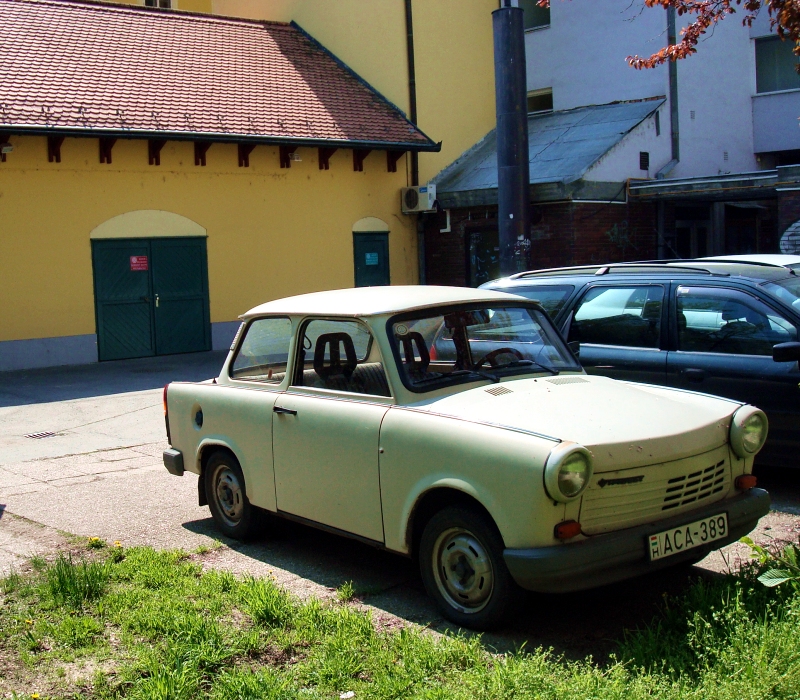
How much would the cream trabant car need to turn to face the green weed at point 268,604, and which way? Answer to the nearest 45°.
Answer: approximately 135° to its right

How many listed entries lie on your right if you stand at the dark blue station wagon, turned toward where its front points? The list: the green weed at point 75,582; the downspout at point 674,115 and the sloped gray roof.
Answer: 1

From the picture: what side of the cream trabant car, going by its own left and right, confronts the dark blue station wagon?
left

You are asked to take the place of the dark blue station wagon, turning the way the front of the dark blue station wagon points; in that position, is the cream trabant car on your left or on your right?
on your right

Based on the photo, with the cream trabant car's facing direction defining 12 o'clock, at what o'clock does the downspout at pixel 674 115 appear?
The downspout is roughly at 8 o'clock from the cream trabant car.

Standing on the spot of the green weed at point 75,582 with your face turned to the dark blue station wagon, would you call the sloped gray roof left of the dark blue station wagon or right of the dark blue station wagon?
left

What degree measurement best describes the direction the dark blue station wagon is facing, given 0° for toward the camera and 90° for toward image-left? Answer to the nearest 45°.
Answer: approximately 315°

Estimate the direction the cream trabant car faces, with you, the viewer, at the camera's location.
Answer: facing the viewer and to the right of the viewer

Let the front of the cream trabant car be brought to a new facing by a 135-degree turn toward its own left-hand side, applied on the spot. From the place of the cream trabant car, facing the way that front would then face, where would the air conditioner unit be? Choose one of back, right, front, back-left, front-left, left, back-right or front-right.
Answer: front

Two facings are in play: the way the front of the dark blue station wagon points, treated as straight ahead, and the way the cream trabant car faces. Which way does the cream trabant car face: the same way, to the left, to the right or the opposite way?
the same way

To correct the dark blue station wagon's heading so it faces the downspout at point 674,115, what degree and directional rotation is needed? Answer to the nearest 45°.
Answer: approximately 135° to its left

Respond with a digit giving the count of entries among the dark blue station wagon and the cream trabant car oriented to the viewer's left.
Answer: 0
